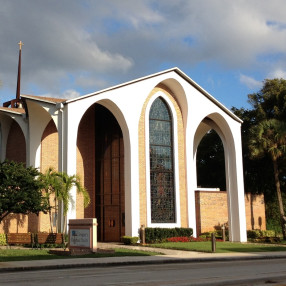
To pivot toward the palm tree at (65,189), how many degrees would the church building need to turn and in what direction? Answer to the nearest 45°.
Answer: approximately 90° to its right

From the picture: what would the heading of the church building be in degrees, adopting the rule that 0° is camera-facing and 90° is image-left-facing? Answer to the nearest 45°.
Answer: approximately 315°

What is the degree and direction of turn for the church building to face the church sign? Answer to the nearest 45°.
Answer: approximately 45° to its right

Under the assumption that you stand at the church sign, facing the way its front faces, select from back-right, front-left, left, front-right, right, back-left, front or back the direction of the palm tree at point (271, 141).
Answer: back

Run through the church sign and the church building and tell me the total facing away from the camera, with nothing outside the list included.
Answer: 0

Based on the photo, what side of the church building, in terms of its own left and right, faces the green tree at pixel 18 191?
right

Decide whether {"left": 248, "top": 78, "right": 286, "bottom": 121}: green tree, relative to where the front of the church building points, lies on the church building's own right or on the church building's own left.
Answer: on the church building's own left

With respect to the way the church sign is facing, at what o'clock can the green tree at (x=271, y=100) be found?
The green tree is roughly at 6 o'clock from the church sign.
